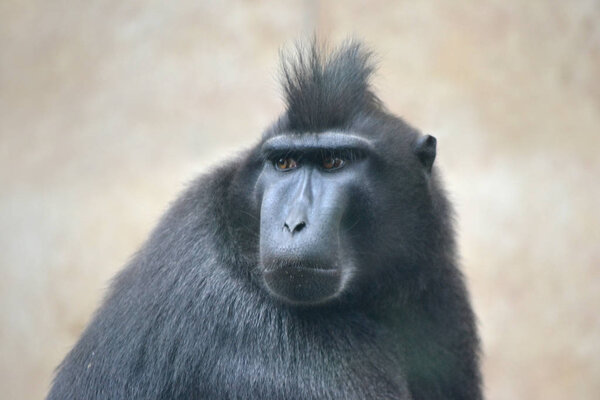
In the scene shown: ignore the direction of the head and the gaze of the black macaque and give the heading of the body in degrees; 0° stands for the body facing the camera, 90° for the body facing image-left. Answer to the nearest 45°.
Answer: approximately 315°
